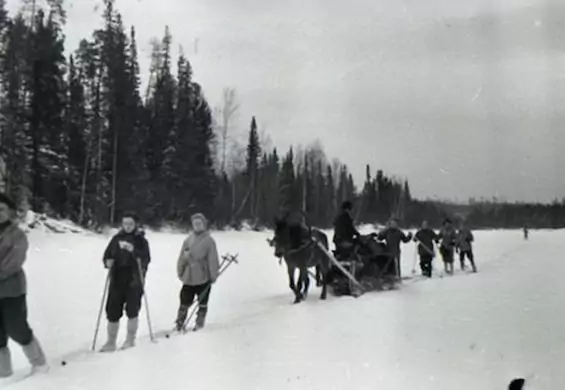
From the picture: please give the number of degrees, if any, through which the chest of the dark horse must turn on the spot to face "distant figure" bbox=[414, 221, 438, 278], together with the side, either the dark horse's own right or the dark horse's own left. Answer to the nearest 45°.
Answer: approximately 180°

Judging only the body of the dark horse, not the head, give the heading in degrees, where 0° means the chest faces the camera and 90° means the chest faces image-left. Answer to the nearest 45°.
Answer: approximately 45°

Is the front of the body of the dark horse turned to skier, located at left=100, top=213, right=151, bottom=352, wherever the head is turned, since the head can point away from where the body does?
yes

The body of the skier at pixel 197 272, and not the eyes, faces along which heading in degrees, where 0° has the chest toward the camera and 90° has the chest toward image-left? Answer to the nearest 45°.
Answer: approximately 0°

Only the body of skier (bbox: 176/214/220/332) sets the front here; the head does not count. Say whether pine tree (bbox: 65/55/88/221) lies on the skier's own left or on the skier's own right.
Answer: on the skier's own right

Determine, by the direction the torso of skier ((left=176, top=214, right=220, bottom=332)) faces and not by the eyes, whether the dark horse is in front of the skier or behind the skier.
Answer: behind

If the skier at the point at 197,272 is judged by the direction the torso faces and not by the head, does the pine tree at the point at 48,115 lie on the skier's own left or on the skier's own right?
on the skier's own right

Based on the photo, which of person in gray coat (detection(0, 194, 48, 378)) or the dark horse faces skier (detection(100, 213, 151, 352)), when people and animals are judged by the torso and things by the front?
the dark horse
